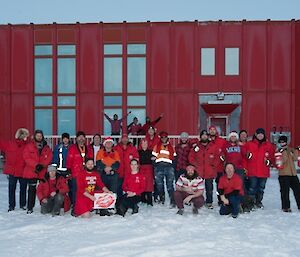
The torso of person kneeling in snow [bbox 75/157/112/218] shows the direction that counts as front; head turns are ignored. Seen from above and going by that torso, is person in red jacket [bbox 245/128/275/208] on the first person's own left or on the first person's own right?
on the first person's own left

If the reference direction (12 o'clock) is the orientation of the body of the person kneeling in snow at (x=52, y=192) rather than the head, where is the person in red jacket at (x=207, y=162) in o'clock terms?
The person in red jacket is roughly at 9 o'clock from the person kneeling in snow.

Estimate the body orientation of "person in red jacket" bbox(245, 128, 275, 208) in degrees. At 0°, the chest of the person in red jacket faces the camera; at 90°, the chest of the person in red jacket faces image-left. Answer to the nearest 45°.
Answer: approximately 0°

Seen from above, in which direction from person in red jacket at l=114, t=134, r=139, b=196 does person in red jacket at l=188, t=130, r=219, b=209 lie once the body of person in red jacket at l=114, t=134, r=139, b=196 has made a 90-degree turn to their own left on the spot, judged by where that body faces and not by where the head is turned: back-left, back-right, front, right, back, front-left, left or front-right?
front

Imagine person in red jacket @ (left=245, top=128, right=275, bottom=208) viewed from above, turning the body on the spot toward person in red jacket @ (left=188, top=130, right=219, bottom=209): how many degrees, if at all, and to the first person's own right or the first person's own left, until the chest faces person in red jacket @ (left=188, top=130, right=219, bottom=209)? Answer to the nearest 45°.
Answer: approximately 90° to the first person's own right

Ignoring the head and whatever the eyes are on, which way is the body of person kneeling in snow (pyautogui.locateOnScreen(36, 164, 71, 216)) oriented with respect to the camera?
toward the camera

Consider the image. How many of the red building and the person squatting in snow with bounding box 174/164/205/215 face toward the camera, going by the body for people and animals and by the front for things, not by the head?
2

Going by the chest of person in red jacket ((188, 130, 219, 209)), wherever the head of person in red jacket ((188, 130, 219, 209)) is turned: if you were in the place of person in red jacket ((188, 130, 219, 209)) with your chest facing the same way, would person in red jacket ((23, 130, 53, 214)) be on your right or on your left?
on your right

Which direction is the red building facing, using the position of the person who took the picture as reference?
facing the viewer

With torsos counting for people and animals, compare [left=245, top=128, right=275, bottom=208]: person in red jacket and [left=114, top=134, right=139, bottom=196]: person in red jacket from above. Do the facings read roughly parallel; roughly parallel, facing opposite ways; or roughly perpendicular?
roughly parallel

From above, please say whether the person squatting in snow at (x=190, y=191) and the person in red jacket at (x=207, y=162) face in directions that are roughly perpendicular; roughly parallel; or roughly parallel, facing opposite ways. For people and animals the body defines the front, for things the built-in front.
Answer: roughly parallel

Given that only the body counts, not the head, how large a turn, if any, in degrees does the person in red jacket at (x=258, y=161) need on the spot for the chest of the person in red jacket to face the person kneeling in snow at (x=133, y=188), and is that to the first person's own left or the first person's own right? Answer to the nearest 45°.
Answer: approximately 90° to the first person's own right

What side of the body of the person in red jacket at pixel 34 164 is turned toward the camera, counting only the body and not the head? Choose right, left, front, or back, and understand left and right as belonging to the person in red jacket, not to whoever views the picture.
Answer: front

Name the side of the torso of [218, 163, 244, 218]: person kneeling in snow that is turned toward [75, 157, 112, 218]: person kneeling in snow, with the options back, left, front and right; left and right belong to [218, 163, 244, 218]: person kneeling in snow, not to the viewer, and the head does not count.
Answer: right

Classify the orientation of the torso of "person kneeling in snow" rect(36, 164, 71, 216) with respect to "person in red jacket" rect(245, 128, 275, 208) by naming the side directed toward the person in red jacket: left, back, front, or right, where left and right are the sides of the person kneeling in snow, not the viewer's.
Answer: left

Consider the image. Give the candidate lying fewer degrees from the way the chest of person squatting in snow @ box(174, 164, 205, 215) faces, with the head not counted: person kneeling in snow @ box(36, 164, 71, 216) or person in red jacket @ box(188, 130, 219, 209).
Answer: the person kneeling in snow

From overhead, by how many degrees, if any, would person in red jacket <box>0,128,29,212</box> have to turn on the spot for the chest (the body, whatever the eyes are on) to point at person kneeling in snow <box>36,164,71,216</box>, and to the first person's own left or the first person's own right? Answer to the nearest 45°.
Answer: approximately 45° to the first person's own left

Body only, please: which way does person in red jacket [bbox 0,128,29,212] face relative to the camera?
toward the camera
